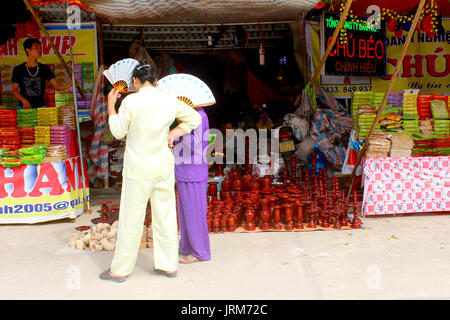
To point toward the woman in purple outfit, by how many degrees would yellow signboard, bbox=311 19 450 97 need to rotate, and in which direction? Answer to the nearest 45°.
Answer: approximately 45° to its right

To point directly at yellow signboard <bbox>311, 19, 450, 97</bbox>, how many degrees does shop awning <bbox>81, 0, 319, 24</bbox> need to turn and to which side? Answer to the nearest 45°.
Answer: approximately 135° to its left

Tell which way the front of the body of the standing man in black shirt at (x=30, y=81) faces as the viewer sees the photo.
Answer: toward the camera

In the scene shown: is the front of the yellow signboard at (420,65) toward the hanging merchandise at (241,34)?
no

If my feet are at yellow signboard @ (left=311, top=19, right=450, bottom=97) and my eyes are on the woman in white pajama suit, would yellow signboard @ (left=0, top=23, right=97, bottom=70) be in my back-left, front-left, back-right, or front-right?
front-right

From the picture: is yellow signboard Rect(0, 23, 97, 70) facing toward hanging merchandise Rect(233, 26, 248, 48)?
no

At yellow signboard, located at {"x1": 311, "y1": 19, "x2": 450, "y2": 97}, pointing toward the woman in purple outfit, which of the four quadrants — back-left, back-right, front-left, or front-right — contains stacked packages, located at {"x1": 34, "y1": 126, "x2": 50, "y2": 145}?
front-right

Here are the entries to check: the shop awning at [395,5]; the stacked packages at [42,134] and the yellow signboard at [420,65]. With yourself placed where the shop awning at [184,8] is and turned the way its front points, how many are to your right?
1

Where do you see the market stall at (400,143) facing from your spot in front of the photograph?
facing the viewer

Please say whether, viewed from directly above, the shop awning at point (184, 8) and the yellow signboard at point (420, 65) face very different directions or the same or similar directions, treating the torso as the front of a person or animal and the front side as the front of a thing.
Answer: same or similar directions

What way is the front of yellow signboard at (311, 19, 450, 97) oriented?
toward the camera

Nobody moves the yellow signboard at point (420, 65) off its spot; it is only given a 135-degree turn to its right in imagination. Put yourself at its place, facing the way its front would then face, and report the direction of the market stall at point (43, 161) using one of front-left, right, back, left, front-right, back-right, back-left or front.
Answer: left

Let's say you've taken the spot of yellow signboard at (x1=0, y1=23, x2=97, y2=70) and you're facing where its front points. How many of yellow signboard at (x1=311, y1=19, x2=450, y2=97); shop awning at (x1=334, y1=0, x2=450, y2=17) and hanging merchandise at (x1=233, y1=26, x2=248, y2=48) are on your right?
0

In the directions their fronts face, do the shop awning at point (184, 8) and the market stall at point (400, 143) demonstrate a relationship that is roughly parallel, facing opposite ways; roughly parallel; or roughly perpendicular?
roughly parallel

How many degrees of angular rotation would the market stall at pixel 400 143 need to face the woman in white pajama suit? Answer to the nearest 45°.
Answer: approximately 45° to its right

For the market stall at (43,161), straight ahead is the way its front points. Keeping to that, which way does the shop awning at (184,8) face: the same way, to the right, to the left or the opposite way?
the same way

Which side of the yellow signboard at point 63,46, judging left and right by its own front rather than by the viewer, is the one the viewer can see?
front

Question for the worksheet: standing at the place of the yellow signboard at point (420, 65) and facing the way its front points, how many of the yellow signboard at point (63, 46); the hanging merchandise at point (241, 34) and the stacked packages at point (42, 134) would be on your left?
0

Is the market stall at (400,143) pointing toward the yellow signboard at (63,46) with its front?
no
